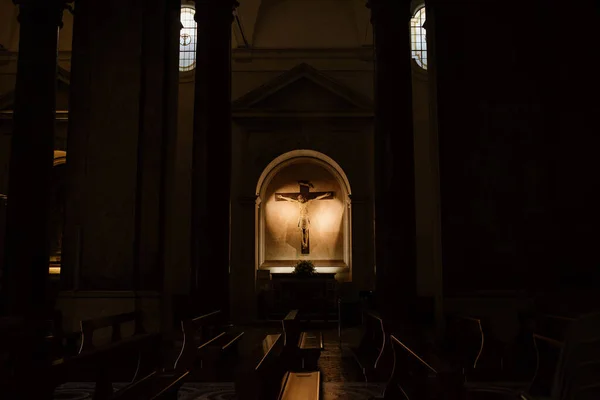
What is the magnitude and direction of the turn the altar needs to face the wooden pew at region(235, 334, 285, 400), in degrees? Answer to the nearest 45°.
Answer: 0° — it already faces it

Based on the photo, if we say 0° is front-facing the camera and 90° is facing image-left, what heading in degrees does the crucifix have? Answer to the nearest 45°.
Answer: approximately 0°

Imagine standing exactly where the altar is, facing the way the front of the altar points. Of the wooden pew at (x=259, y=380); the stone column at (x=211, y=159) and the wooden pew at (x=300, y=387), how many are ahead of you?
3

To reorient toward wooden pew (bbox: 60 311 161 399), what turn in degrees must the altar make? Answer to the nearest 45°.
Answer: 0° — it already faces it

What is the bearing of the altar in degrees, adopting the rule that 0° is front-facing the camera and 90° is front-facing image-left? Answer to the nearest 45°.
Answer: approximately 0°
